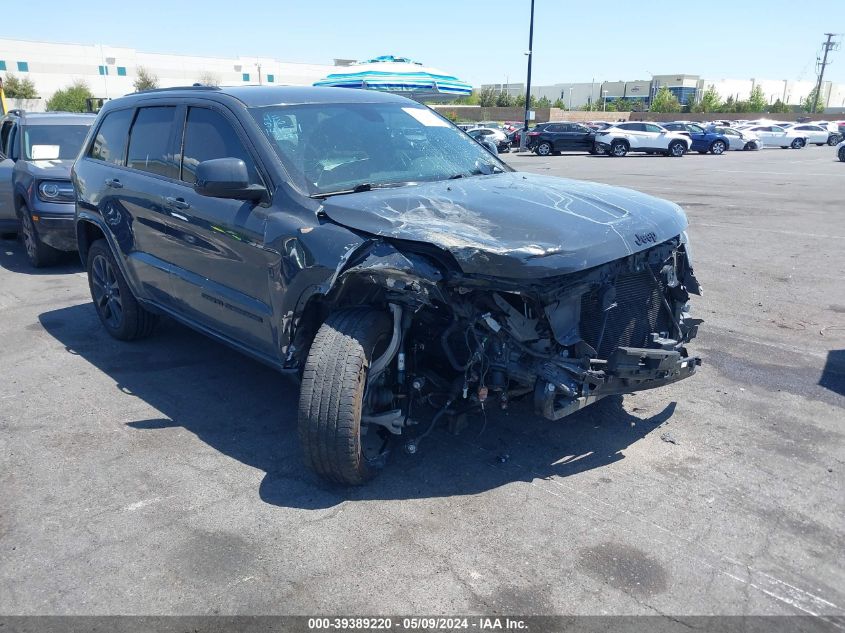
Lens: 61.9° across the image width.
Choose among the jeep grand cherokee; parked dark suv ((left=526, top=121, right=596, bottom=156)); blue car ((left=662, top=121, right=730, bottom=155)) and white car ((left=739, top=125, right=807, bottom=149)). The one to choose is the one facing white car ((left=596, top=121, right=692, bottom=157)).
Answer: the parked dark suv

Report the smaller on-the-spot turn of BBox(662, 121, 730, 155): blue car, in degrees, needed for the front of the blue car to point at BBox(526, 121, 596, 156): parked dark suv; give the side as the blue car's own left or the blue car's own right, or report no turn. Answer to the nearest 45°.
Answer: approximately 135° to the blue car's own right

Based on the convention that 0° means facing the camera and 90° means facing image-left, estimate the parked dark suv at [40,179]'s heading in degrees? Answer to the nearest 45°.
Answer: approximately 315°

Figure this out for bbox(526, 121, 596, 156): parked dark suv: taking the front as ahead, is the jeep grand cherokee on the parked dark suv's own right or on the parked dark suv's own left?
on the parked dark suv's own right

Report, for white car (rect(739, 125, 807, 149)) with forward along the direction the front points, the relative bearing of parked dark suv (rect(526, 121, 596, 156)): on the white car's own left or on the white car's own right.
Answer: on the white car's own right

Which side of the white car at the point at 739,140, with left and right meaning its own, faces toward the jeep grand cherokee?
right

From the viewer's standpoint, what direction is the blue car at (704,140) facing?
to the viewer's right

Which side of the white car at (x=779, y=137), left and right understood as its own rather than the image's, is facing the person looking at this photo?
right
